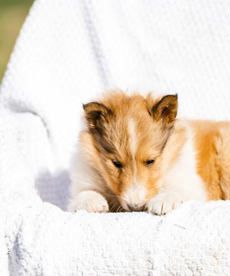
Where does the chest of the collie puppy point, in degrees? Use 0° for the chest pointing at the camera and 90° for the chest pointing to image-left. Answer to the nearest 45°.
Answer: approximately 45°
